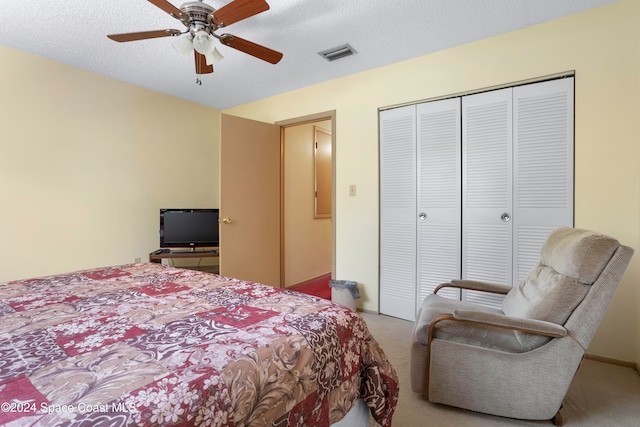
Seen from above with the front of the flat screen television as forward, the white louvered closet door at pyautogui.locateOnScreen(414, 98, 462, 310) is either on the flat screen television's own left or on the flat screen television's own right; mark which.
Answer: on the flat screen television's own left

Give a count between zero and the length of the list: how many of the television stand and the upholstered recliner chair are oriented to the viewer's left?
1

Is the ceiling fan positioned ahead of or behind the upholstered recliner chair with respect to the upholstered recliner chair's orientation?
ahead

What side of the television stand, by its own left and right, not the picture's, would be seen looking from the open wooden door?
left

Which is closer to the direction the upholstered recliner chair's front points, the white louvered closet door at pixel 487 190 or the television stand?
the television stand

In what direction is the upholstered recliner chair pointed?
to the viewer's left

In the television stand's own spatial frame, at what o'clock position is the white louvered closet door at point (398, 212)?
The white louvered closet door is roughly at 10 o'clock from the television stand.

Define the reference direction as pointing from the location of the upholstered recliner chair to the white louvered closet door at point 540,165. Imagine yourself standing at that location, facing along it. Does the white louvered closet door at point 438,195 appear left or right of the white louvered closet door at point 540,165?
left
